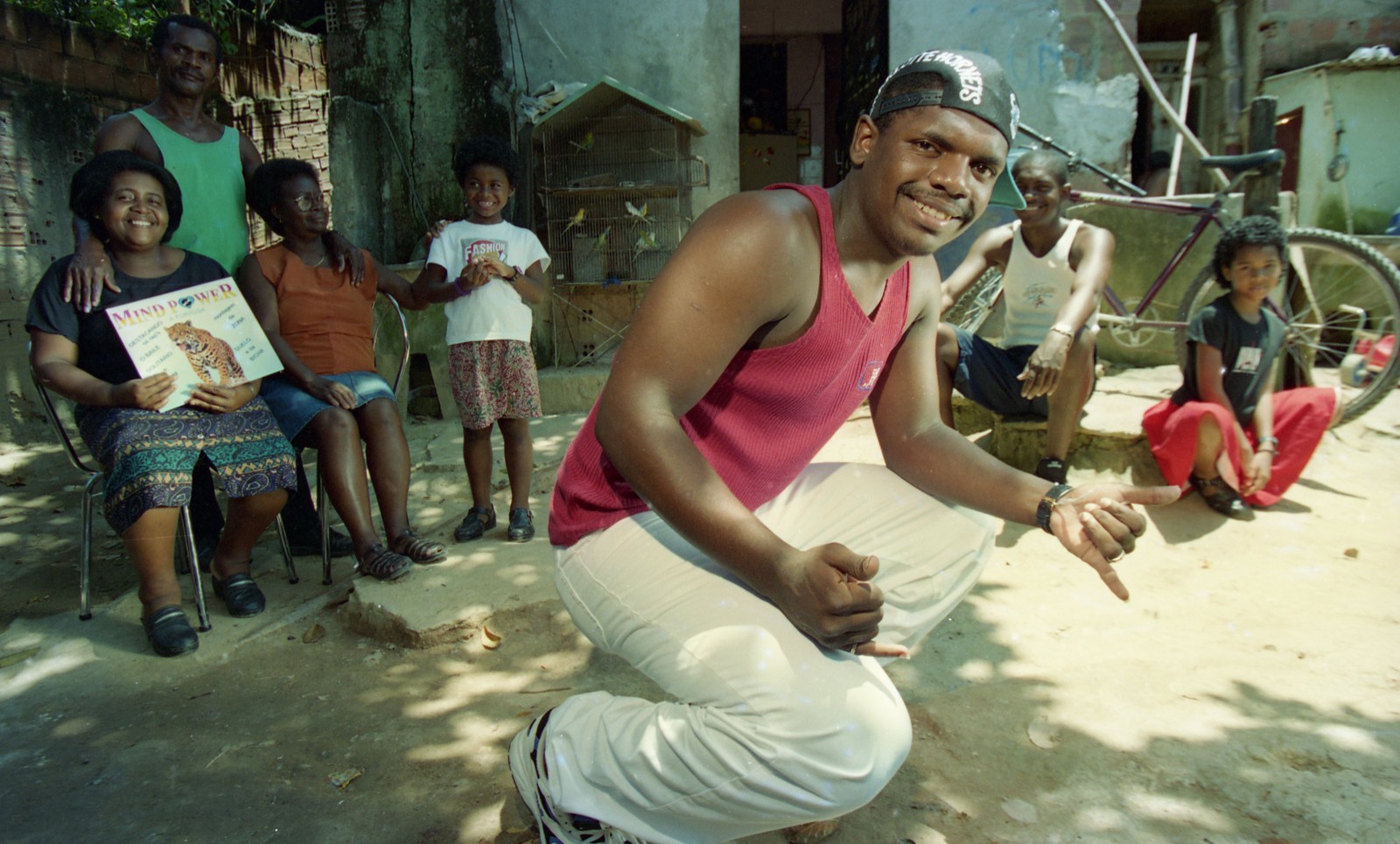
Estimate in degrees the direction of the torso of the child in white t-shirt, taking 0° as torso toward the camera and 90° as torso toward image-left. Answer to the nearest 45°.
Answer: approximately 0°

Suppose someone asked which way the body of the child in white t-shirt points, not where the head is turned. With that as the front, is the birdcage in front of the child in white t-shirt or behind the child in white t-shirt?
behind

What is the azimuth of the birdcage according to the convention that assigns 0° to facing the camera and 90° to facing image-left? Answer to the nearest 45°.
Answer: approximately 0°

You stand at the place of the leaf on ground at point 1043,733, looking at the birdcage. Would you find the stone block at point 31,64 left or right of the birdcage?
left

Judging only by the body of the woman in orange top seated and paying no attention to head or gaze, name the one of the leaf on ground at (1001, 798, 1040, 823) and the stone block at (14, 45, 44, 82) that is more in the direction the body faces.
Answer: the leaf on ground

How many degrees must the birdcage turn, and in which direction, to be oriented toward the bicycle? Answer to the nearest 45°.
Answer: approximately 45° to its left

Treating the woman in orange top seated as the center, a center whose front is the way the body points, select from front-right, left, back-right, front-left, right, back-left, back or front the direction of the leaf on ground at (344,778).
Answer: front-right

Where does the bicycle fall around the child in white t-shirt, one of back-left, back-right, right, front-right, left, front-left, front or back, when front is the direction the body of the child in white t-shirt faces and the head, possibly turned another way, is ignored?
left

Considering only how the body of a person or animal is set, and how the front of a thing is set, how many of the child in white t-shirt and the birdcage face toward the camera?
2

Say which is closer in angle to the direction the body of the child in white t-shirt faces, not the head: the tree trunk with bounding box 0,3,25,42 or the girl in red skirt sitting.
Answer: the girl in red skirt sitting
